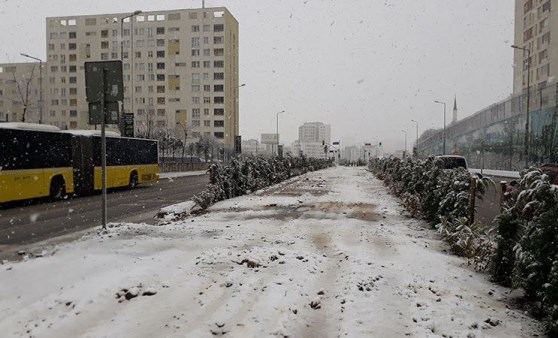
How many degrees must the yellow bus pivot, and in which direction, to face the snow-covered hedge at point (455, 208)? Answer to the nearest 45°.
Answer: approximately 90° to its left

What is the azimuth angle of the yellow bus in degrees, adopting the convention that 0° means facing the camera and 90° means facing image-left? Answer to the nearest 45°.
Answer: approximately 45°

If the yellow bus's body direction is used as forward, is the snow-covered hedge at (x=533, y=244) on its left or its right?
on its left

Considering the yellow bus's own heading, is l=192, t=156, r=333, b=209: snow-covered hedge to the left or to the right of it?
on its left

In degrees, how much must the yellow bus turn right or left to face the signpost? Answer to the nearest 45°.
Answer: approximately 45° to its left

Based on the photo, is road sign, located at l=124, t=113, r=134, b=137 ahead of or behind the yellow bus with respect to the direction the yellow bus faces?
behind

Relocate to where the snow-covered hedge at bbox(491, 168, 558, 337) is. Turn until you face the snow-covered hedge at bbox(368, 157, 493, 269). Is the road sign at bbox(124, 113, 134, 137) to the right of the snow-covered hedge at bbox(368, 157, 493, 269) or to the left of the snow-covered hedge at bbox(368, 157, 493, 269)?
left
